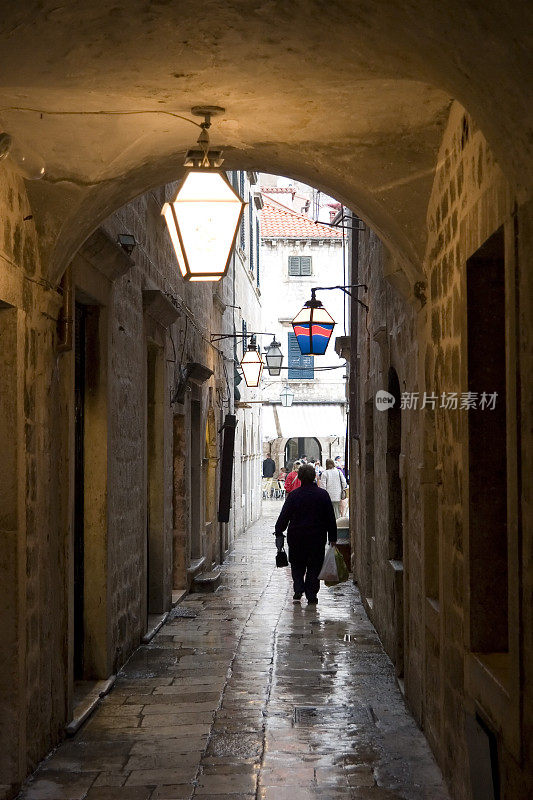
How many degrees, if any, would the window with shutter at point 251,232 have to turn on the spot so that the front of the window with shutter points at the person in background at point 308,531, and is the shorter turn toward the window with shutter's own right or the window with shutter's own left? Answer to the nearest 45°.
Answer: approximately 90° to the window with shutter's own right

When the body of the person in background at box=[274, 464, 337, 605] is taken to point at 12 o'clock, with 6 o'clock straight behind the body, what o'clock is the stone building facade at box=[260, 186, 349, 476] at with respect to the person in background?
The stone building facade is roughly at 12 o'clock from the person in background.

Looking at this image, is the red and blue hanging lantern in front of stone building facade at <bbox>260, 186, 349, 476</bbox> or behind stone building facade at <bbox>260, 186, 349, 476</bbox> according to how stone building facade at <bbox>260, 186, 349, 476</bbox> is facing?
in front

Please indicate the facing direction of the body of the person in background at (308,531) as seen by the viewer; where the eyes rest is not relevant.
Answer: away from the camera

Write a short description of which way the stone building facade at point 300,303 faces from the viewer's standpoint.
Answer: facing the viewer

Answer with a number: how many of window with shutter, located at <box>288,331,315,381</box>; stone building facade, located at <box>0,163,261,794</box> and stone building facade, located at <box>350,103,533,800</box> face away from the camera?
0

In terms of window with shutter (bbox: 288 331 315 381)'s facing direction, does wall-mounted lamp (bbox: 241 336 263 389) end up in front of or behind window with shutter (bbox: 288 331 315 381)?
in front

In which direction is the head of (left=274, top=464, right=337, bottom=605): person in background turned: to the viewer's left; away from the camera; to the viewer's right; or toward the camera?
away from the camera

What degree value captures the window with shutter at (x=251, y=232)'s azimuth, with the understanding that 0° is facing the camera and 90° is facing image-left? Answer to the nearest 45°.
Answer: approximately 270°

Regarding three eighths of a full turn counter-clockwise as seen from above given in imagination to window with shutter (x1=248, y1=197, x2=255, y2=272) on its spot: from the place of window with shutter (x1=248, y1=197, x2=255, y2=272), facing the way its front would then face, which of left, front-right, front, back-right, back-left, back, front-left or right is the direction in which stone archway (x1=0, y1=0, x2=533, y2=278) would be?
back-left

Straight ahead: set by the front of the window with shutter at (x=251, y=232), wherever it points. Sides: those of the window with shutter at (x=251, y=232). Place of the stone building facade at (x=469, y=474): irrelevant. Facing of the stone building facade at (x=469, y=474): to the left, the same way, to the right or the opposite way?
the opposite way

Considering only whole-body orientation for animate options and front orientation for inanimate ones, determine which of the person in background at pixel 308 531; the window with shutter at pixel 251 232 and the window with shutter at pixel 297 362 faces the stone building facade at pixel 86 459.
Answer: the window with shutter at pixel 297 362

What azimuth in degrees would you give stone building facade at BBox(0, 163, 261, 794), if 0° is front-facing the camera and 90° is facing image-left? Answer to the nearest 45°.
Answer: approximately 270°

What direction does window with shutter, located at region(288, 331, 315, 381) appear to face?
toward the camera

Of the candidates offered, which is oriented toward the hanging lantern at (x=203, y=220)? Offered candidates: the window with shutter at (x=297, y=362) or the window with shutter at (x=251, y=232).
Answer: the window with shutter at (x=297, y=362)

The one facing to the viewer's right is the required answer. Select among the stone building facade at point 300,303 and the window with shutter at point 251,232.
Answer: the window with shutter

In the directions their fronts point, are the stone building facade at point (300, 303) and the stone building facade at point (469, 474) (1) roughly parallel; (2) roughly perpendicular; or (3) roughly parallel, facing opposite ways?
roughly perpendicular
